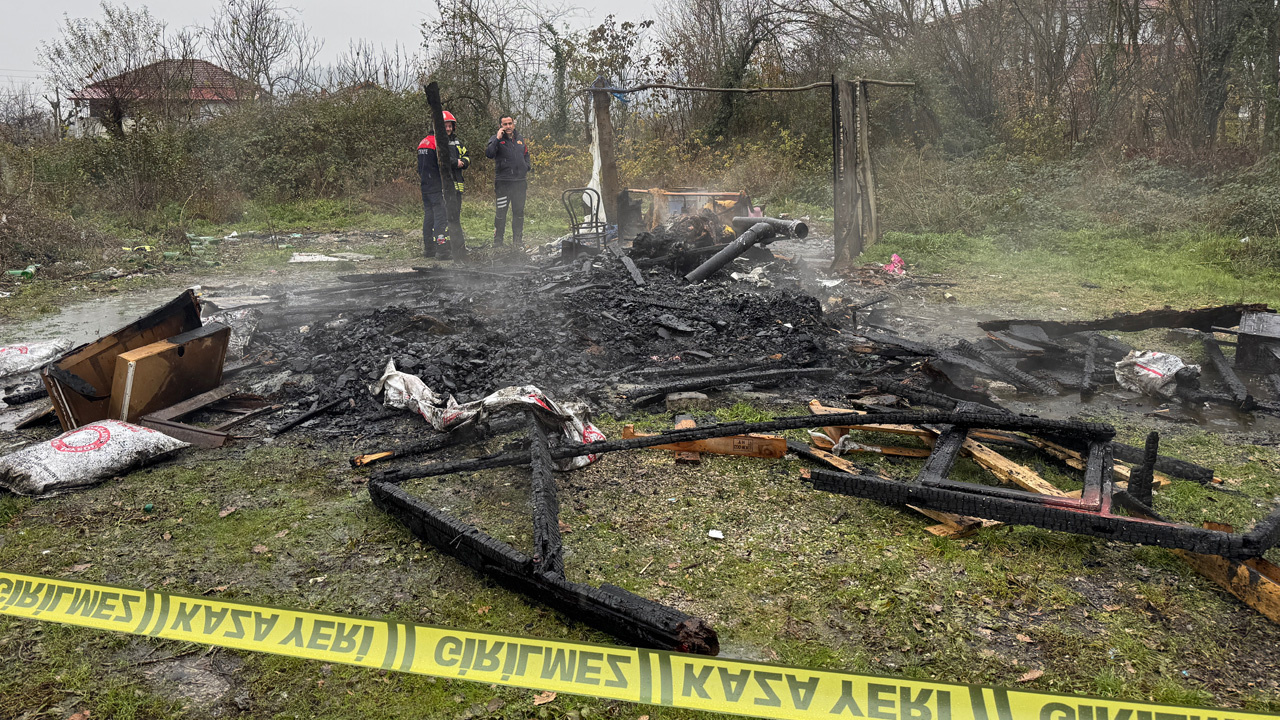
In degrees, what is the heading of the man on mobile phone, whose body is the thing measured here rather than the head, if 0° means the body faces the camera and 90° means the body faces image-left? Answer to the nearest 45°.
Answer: approximately 0°

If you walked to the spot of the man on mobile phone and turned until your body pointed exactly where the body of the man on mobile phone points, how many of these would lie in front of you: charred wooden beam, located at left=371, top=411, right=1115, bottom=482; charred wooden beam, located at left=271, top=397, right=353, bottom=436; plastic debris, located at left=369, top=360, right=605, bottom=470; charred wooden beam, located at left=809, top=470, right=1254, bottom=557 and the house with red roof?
4

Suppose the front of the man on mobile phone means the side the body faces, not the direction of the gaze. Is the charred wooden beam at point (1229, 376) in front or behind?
in front

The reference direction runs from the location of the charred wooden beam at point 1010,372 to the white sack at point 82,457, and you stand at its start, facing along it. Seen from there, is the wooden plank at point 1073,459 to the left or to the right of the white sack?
left

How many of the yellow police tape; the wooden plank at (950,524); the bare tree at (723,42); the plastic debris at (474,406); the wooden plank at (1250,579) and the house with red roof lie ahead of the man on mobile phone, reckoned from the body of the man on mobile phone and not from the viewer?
4

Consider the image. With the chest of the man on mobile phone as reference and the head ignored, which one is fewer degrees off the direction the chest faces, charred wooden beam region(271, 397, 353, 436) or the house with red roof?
the charred wooden beam

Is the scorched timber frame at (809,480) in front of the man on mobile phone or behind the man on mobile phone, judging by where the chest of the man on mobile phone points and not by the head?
in front

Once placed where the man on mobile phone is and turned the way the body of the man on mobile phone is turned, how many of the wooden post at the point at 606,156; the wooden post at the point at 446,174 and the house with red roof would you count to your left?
1

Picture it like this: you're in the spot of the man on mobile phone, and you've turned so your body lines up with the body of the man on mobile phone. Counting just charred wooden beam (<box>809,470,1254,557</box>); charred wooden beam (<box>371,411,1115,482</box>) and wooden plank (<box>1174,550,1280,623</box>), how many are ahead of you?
3

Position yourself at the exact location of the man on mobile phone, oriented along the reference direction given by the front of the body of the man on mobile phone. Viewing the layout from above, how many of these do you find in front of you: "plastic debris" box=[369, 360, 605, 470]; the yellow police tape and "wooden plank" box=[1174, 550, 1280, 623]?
3

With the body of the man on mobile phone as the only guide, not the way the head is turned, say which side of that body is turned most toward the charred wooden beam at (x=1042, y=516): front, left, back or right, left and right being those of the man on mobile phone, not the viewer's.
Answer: front

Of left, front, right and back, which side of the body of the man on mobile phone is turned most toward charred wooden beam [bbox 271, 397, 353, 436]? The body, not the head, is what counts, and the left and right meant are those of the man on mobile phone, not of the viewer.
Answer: front

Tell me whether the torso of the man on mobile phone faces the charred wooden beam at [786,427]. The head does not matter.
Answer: yes
